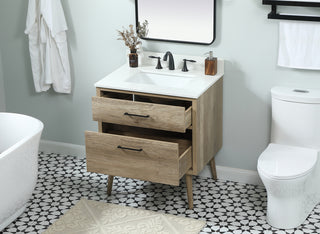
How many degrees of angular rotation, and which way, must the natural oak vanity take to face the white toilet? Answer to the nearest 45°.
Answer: approximately 135° to its left

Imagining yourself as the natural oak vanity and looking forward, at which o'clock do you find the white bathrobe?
The white bathrobe is roughly at 3 o'clock from the natural oak vanity.

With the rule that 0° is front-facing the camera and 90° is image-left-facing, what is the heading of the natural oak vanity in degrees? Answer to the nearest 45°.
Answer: approximately 45°

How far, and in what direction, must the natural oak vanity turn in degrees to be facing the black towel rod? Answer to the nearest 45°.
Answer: approximately 135° to its left
